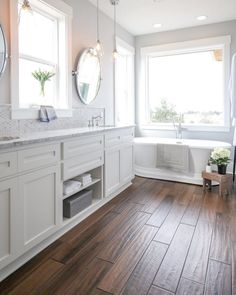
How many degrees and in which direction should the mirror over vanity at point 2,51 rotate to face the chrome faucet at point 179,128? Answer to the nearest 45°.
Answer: approximately 90° to its left

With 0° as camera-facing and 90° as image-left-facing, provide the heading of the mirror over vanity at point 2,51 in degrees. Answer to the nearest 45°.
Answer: approximately 315°

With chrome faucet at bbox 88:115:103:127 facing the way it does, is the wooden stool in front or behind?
in front

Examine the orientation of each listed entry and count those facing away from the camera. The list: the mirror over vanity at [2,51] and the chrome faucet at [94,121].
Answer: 0

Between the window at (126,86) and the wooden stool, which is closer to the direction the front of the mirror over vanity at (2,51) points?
the wooden stool

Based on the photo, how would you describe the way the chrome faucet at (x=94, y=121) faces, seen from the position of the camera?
facing the viewer and to the right of the viewer

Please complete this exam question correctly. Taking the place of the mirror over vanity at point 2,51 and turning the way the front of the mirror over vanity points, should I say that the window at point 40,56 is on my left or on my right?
on my left

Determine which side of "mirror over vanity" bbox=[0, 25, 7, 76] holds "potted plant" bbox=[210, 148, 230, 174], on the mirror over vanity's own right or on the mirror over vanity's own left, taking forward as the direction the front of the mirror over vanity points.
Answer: on the mirror over vanity's own left
